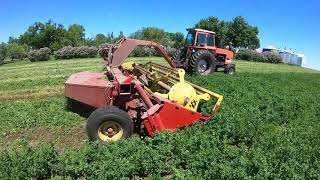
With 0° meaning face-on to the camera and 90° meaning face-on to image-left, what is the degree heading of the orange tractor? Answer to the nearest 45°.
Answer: approximately 225°

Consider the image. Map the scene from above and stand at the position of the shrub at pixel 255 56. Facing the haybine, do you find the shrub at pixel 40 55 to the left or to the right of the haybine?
right

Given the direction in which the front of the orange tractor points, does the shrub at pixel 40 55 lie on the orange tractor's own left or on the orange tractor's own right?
on the orange tractor's own left

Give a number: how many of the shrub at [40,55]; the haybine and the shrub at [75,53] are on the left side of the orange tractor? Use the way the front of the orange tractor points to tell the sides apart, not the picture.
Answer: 2

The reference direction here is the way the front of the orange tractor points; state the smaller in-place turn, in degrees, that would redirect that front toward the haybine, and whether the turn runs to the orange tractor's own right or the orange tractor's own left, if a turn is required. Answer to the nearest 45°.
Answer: approximately 135° to the orange tractor's own right

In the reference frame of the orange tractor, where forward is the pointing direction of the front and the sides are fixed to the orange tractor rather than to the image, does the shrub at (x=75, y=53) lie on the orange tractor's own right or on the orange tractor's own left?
on the orange tractor's own left

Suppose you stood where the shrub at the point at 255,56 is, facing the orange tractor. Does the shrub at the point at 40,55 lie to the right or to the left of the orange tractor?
right

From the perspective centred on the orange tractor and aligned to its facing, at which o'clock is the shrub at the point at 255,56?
The shrub is roughly at 11 o'clock from the orange tractor.

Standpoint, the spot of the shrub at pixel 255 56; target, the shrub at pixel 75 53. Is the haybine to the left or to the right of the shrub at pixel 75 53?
left

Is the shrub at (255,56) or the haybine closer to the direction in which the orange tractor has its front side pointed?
the shrub
